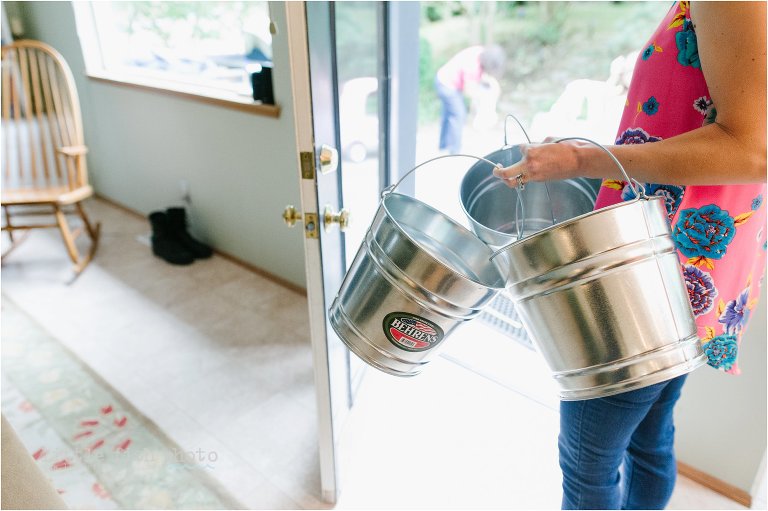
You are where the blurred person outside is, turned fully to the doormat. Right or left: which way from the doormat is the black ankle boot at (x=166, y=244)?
right

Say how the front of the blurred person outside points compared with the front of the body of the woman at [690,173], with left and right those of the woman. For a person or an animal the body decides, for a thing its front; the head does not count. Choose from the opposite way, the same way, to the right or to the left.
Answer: the opposite way

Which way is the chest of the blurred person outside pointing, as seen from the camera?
to the viewer's right

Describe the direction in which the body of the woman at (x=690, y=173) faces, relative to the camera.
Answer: to the viewer's left

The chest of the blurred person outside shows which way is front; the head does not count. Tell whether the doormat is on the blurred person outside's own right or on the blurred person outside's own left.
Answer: on the blurred person outside's own right

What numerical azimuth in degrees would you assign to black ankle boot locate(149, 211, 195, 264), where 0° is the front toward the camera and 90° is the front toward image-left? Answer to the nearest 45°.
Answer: approximately 315°

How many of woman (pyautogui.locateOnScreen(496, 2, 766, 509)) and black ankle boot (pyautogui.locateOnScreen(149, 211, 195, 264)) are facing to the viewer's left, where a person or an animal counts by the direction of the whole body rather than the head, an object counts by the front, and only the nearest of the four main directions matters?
1

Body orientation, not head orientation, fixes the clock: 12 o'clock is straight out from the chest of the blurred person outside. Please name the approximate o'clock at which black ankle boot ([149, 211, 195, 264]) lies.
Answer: The black ankle boot is roughly at 4 o'clock from the blurred person outside.

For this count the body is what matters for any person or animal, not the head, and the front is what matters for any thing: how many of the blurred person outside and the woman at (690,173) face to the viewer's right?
1
